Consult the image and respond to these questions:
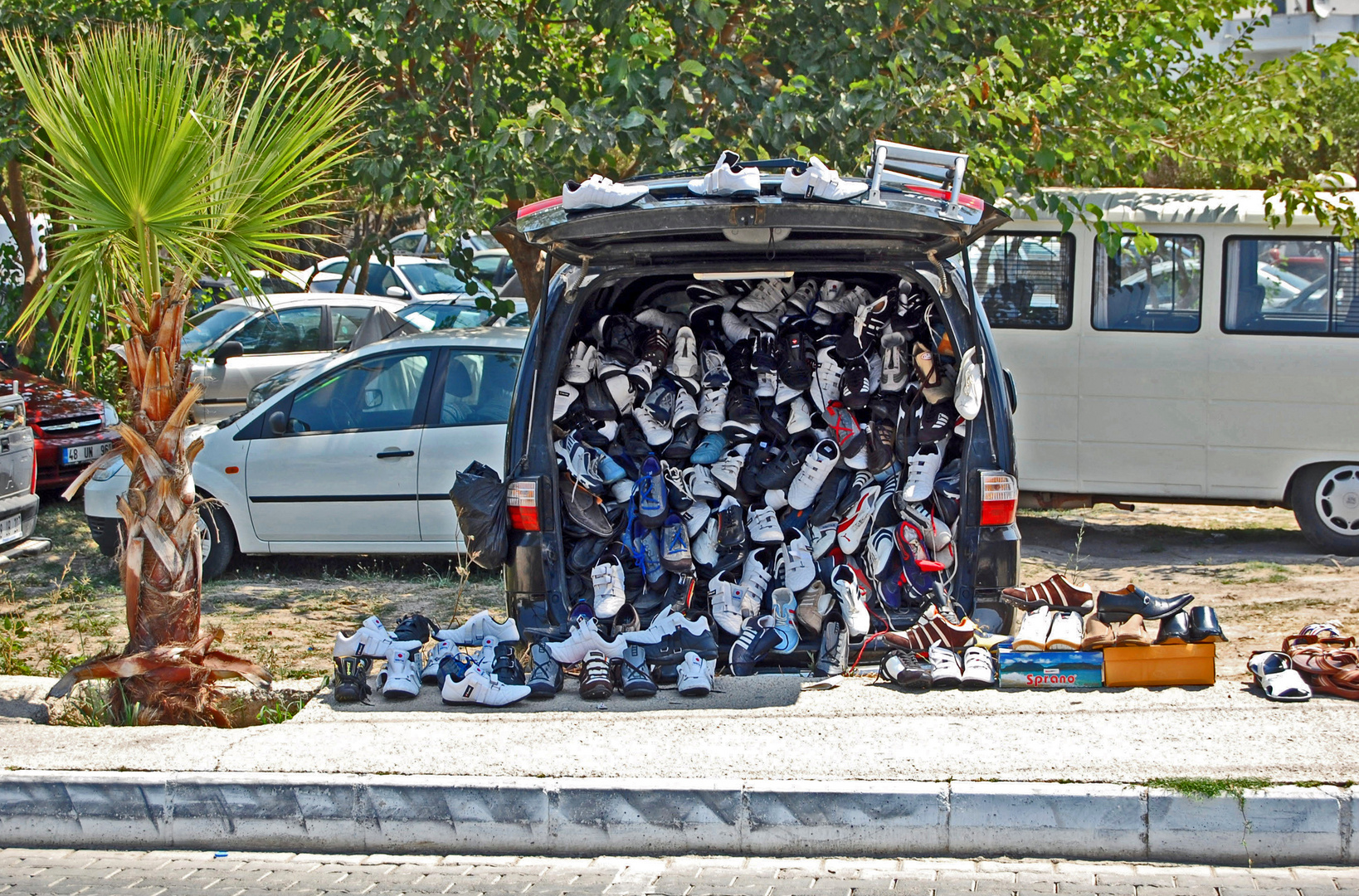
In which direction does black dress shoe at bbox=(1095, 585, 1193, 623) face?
to the viewer's right

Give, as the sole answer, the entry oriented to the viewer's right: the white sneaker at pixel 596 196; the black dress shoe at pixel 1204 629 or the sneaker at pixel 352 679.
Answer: the white sneaker

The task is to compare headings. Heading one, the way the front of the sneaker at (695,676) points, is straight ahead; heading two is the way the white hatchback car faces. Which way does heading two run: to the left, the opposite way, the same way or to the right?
to the right

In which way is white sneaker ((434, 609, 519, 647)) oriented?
to the viewer's left

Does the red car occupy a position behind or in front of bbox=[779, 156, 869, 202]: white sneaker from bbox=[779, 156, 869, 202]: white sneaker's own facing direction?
behind

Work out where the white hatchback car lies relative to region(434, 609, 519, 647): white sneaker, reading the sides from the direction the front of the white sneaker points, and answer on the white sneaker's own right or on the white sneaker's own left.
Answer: on the white sneaker's own right

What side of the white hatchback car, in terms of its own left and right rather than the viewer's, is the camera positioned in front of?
left

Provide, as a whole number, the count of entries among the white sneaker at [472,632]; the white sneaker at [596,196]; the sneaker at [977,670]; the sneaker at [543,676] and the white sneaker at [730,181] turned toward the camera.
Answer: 2

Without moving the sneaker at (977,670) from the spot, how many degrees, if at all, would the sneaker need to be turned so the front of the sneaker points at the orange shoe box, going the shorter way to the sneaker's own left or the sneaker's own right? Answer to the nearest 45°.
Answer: approximately 90° to the sneaker's own left

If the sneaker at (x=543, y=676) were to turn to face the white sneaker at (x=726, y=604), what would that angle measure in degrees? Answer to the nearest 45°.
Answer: approximately 135° to its left
